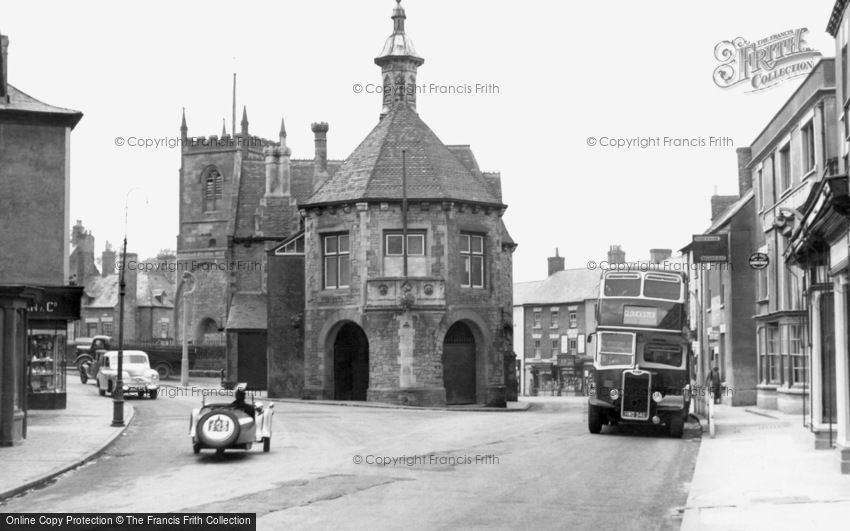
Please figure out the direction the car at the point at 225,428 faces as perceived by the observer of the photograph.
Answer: facing away from the viewer

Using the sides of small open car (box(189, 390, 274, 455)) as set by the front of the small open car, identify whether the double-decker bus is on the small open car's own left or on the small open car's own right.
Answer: on the small open car's own right

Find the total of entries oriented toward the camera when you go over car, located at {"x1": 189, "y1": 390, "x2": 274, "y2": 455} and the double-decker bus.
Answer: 1

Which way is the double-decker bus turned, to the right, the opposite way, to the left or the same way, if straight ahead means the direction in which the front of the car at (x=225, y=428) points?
the opposite way

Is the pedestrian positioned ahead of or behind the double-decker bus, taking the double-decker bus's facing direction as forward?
behind

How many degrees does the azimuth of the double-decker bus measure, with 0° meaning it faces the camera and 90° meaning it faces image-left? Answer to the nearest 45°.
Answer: approximately 0°

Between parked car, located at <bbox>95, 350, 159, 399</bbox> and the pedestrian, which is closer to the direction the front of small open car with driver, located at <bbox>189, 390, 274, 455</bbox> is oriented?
the parked car

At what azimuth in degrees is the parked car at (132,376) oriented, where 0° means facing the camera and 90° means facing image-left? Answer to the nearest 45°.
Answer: approximately 315°

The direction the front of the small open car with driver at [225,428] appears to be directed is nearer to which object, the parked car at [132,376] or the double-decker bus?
the parked car

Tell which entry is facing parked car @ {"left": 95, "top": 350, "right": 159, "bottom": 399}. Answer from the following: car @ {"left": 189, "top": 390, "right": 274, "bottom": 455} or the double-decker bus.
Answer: car @ {"left": 189, "top": 390, "right": 274, "bottom": 455}
